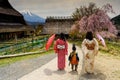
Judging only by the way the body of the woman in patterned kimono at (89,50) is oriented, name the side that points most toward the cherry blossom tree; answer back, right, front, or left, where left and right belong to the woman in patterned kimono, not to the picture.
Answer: front

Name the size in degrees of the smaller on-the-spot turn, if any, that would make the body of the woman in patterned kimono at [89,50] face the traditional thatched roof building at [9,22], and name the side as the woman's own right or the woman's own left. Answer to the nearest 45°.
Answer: approximately 45° to the woman's own left

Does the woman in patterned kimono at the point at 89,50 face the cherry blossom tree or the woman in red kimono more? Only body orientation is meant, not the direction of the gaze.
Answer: the cherry blossom tree

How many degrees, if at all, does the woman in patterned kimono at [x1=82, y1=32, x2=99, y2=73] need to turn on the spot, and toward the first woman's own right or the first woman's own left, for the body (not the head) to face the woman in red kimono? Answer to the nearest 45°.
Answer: approximately 90° to the first woman's own left

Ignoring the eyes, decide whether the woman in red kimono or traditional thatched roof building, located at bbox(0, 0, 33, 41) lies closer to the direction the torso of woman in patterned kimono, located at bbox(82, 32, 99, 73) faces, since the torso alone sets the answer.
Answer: the traditional thatched roof building

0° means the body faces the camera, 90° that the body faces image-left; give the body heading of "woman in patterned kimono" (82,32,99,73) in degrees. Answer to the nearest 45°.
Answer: approximately 180°
